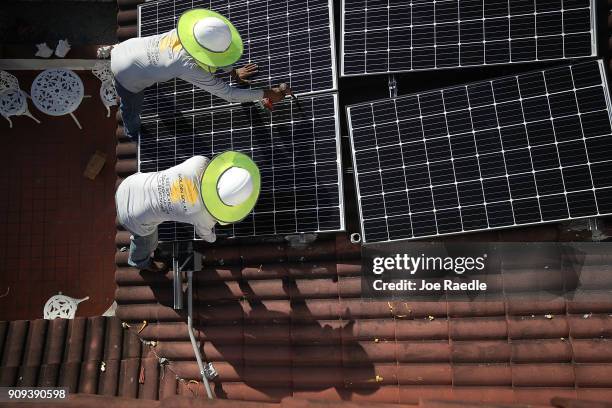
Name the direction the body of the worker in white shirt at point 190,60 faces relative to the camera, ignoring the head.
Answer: to the viewer's right

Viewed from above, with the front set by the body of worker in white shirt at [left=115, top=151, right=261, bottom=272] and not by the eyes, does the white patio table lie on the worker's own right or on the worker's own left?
on the worker's own left

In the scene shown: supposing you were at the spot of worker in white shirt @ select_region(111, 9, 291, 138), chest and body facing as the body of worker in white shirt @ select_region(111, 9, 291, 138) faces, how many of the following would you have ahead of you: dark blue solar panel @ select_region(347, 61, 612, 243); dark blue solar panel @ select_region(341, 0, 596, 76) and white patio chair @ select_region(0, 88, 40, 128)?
2

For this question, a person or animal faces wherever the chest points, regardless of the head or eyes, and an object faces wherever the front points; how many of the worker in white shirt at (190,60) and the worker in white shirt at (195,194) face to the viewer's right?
2

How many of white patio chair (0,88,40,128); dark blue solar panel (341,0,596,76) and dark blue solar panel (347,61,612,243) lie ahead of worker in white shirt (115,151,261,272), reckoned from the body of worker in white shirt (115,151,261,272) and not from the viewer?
2

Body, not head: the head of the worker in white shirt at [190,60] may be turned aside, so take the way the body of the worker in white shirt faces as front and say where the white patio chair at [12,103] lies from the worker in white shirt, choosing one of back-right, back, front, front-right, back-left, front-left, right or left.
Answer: back-left
